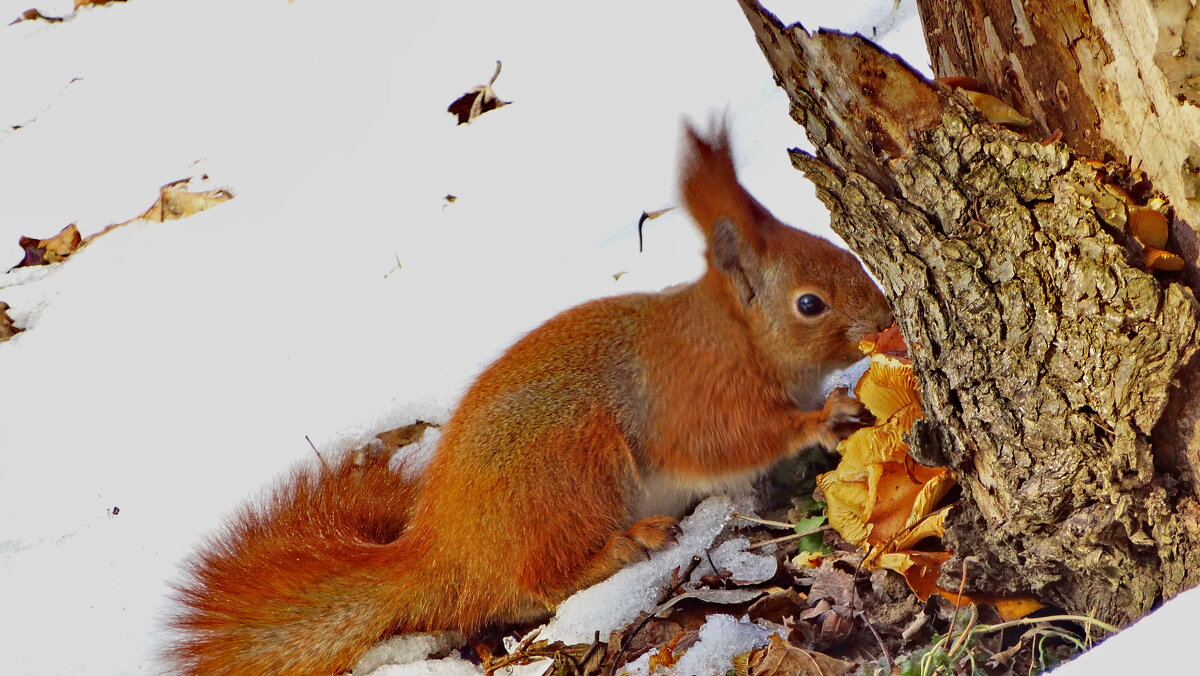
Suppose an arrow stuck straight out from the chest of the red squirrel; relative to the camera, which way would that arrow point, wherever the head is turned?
to the viewer's right

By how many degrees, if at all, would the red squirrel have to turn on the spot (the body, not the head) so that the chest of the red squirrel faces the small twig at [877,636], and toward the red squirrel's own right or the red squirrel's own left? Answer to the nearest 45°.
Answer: approximately 45° to the red squirrel's own right

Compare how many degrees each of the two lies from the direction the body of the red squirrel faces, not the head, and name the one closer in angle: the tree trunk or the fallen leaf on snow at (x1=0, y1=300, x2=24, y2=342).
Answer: the tree trunk

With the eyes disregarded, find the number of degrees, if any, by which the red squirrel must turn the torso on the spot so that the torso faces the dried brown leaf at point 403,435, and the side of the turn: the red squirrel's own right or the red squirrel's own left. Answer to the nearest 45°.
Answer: approximately 135° to the red squirrel's own left
